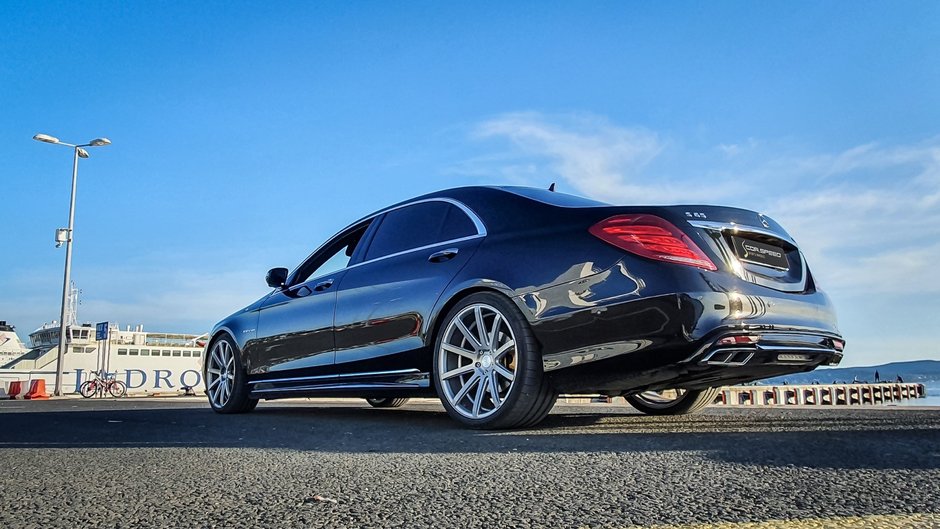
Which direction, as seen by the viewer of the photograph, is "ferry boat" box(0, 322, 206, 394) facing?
facing to the left of the viewer

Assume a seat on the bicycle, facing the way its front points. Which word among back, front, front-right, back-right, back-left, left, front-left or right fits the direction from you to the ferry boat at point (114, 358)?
right

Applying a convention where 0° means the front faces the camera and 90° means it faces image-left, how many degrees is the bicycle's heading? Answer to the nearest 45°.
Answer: approximately 90°

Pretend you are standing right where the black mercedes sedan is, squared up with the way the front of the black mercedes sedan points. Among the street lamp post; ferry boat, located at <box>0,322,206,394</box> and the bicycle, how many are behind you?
0

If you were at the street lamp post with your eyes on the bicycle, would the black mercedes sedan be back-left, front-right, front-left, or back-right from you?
front-right

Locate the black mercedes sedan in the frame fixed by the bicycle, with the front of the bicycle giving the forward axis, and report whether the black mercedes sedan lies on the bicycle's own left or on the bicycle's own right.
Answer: on the bicycle's own left

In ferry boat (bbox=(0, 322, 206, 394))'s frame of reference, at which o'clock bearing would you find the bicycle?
The bicycle is roughly at 9 o'clock from the ferry boat.

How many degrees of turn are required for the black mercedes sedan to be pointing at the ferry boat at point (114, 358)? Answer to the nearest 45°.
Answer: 0° — it already faces it

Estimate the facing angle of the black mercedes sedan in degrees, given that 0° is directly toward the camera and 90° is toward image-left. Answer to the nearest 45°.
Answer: approximately 135°

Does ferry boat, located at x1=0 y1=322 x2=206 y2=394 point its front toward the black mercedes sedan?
no
